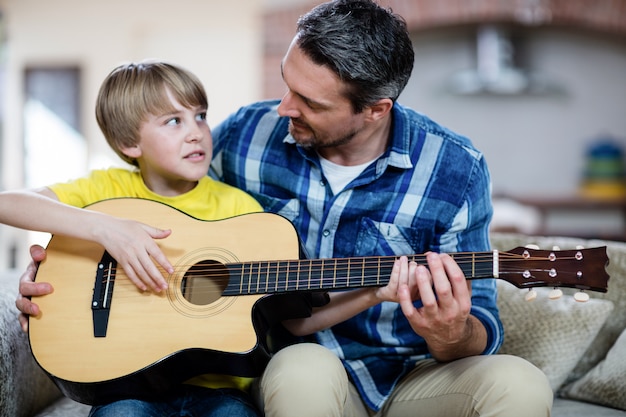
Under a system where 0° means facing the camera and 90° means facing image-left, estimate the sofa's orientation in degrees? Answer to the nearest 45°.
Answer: approximately 0°
